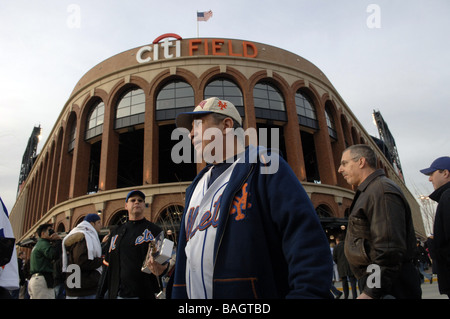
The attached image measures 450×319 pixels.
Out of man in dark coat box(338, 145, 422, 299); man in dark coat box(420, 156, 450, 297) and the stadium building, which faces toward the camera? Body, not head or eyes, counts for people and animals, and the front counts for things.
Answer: the stadium building

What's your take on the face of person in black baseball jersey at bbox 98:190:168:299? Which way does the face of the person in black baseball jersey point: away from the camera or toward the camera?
toward the camera

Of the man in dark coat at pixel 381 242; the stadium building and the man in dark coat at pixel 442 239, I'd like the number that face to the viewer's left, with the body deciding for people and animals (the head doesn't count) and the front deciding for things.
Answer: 2

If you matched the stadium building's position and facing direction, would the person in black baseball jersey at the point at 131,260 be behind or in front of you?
in front

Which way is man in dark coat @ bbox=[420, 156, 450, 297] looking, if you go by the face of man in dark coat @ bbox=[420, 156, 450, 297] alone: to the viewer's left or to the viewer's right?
to the viewer's left

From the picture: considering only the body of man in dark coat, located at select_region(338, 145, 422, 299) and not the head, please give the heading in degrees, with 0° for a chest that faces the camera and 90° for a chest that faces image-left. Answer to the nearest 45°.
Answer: approximately 90°

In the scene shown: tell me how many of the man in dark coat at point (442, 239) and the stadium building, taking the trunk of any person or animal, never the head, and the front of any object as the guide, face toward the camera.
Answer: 1

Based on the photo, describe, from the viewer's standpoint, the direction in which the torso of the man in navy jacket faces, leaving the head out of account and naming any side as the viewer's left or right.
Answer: facing the viewer and to the left of the viewer

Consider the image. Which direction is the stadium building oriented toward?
toward the camera

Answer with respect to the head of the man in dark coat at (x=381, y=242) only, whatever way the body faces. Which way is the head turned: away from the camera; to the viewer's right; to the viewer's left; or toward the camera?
to the viewer's left

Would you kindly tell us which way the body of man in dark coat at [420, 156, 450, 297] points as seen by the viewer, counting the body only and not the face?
to the viewer's left

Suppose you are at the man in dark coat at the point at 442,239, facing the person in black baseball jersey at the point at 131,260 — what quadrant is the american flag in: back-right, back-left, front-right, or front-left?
front-right

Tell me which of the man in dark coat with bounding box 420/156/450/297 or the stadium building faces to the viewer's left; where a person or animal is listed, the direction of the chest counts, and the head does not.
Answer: the man in dark coat

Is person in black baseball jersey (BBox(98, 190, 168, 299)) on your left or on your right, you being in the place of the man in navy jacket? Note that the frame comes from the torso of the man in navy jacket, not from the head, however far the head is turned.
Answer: on your right
